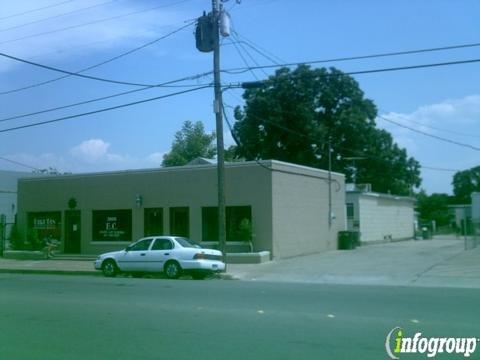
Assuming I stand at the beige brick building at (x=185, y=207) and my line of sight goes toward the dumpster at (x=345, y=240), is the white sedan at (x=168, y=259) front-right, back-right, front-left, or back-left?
back-right

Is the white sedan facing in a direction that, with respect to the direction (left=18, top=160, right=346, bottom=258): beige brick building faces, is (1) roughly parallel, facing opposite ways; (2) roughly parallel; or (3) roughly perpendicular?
roughly perpendicular

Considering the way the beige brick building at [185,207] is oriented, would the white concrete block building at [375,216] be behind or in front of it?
behind

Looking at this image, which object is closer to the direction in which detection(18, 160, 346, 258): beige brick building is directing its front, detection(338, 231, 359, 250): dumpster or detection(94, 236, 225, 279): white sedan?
the white sedan
